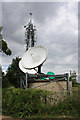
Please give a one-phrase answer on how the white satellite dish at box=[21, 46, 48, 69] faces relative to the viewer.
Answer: facing the viewer and to the left of the viewer

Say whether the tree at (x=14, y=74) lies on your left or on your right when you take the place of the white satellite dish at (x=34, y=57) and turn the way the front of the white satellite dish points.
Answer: on your right

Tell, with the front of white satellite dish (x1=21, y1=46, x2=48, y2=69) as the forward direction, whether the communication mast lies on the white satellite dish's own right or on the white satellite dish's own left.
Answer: on the white satellite dish's own right

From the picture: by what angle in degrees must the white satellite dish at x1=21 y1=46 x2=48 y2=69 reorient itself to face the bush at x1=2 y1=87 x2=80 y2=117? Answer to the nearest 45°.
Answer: approximately 45° to its left

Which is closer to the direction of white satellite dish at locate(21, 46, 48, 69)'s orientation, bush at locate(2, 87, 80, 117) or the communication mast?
the bush
